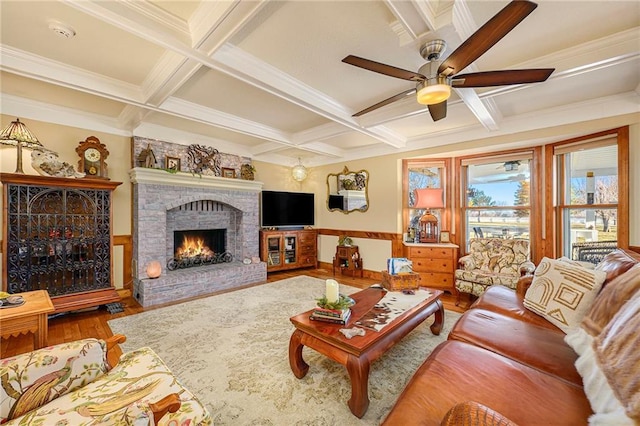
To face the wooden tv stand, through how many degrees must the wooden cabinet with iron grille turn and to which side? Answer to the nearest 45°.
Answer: approximately 45° to its left

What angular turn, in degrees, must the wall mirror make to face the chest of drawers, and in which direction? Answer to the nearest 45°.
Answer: approximately 90° to its left

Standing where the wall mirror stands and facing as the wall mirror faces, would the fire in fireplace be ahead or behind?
ahead

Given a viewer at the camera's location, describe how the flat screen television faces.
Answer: facing the viewer and to the right of the viewer

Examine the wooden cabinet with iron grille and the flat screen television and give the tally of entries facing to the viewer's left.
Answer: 0

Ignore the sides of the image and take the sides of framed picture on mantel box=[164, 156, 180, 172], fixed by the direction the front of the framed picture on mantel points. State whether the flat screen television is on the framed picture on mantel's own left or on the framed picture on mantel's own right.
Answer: on the framed picture on mantel's own left

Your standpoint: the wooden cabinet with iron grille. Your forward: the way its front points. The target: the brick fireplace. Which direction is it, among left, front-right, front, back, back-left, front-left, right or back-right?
front-left

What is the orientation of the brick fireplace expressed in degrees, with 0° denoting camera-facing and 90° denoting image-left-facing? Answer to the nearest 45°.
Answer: approximately 315°

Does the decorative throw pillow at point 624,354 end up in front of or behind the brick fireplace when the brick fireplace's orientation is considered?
in front
